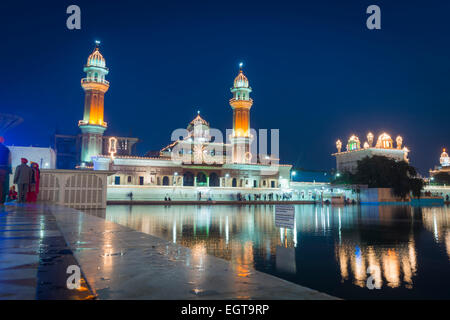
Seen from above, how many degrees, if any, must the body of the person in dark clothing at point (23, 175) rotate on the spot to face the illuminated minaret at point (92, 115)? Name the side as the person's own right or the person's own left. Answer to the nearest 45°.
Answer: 0° — they already face it
